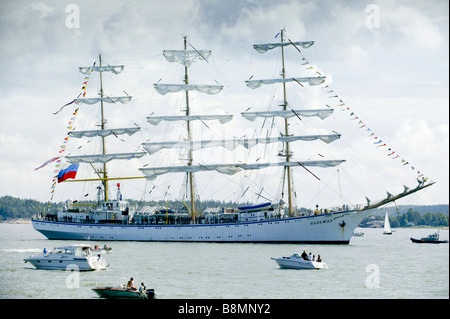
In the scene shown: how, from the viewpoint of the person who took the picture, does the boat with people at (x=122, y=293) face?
facing to the left of the viewer

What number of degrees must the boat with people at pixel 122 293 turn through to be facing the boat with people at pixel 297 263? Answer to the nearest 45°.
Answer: approximately 135° to its right

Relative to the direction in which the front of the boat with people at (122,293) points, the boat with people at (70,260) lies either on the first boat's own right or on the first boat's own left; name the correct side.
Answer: on the first boat's own right

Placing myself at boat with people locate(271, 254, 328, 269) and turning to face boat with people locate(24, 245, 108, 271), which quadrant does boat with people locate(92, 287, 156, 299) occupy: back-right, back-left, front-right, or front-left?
front-left

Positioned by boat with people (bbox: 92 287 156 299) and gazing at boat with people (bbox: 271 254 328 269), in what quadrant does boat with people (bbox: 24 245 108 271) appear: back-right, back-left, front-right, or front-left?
front-left

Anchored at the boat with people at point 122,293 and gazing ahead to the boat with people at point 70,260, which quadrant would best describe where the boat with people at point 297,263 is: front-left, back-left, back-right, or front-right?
front-right
